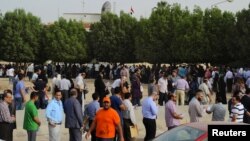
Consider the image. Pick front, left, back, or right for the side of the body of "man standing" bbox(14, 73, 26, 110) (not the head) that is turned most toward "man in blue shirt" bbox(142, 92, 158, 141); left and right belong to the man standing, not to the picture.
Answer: right

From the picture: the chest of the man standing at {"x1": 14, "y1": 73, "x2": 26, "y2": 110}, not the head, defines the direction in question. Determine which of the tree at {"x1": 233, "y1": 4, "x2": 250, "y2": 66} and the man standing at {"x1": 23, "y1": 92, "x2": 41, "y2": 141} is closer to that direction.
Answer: the tree

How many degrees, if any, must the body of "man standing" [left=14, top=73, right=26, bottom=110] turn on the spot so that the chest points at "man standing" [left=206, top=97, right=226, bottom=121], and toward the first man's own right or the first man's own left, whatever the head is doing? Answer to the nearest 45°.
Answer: approximately 90° to the first man's own right
